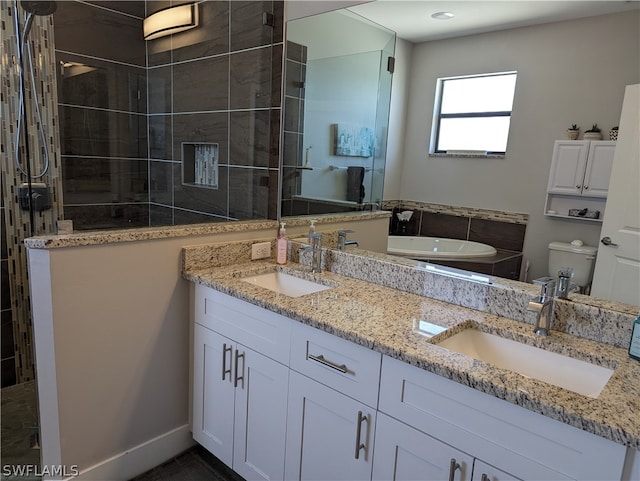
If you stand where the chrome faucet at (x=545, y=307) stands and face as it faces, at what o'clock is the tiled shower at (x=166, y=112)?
The tiled shower is roughly at 2 o'clock from the chrome faucet.

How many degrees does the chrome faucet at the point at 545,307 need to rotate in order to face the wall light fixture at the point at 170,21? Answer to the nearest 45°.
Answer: approximately 45° to its right
